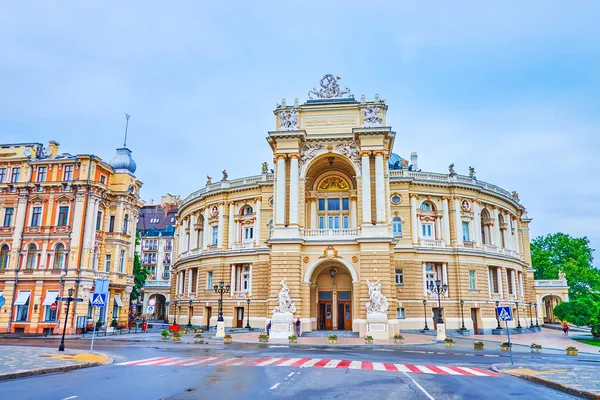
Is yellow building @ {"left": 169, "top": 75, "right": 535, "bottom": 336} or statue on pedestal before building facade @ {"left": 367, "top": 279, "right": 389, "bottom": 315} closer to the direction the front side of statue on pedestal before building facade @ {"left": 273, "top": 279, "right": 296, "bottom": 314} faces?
the statue on pedestal before building facade @ {"left": 367, "top": 279, "right": 389, "bottom": 315}

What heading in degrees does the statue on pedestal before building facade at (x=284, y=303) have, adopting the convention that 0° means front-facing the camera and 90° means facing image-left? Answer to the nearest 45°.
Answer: approximately 0°

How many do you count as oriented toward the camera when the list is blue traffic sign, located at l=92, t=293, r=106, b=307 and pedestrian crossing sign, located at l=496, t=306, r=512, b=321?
2

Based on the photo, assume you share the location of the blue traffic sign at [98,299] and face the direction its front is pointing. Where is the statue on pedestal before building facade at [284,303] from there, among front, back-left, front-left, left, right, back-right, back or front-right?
back-left

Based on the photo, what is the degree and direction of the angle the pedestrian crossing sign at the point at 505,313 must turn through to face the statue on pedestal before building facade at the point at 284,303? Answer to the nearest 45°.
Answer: approximately 135° to its right

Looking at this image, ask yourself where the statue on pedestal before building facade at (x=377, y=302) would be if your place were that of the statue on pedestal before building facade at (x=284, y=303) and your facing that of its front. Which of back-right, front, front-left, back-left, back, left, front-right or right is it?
left

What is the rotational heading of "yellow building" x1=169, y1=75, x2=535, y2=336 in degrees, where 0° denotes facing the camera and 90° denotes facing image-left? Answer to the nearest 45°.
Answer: approximately 0°

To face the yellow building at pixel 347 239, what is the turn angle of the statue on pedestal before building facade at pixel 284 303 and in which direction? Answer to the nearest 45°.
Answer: approximately 135° to its left

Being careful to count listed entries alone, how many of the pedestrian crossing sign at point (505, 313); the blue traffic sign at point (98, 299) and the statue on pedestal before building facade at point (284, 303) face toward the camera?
3

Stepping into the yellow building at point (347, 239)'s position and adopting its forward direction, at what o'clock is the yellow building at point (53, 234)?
the yellow building at point (53, 234) is roughly at 3 o'clock from the yellow building at point (347, 239).

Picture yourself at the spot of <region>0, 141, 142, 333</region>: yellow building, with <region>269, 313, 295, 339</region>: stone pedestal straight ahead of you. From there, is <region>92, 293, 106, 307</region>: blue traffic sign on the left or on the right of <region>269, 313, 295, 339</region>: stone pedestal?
right

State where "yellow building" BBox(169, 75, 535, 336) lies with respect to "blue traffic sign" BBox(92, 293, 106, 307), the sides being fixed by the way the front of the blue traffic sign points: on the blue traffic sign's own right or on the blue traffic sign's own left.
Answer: on the blue traffic sign's own left

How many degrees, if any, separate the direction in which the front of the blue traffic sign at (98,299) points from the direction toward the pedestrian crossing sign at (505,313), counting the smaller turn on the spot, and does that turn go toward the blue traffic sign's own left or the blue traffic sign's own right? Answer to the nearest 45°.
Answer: approximately 45° to the blue traffic sign's own left
